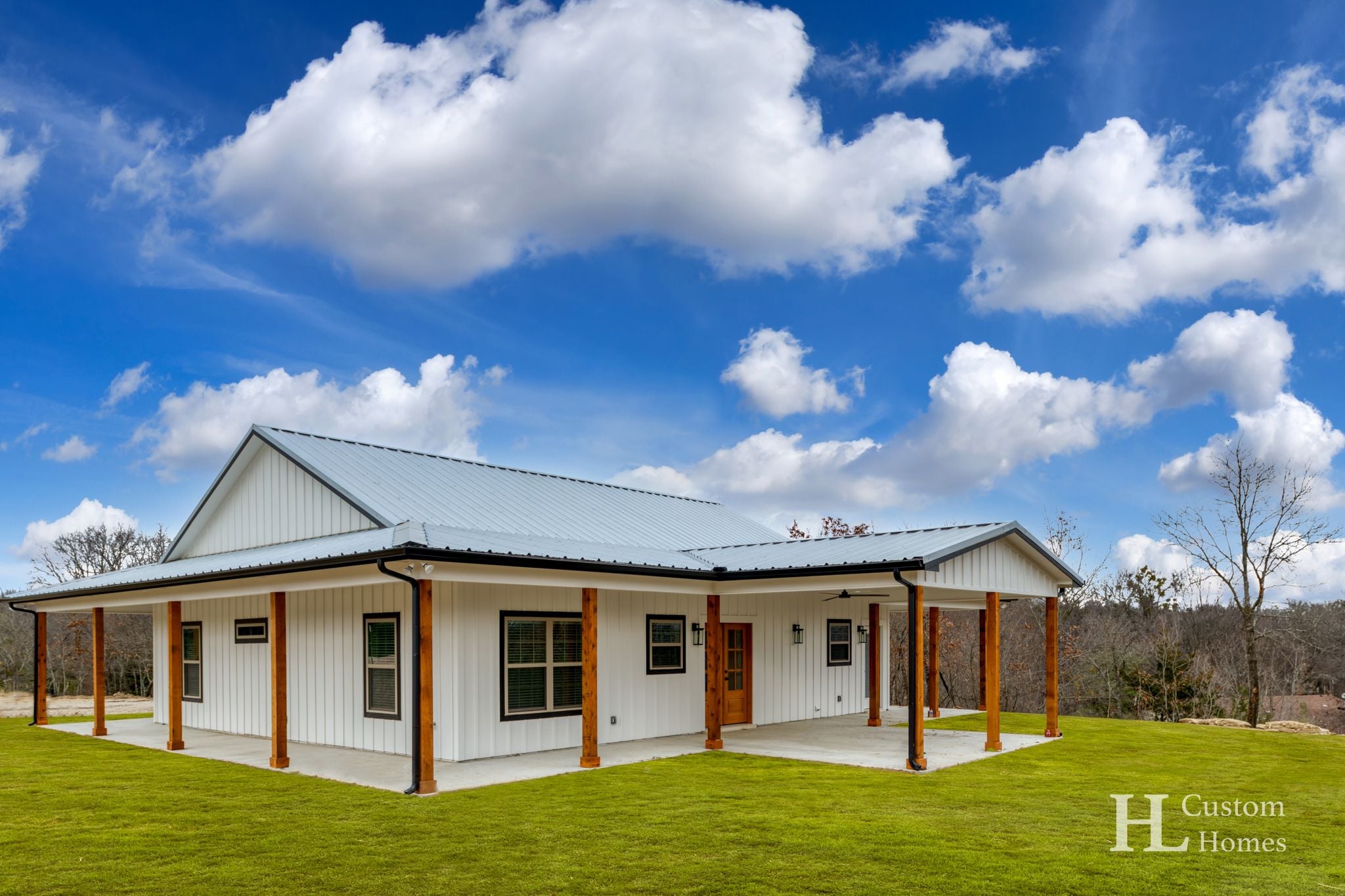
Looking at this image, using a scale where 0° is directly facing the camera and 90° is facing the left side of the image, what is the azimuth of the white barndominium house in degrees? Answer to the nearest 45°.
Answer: approximately 315°

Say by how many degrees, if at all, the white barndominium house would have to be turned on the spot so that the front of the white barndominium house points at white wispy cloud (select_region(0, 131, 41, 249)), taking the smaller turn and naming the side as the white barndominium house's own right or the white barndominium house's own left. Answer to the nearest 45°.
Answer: approximately 180°
